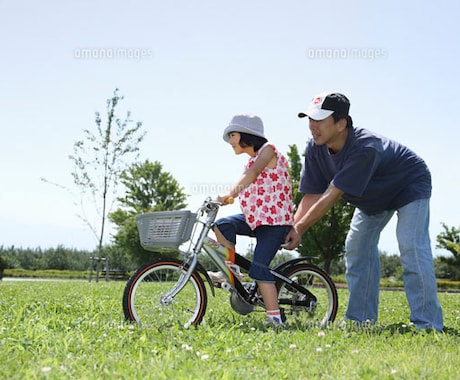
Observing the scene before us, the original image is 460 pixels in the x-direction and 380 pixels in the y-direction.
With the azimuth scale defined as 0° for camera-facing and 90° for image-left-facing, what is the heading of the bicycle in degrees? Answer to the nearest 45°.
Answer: approximately 90°

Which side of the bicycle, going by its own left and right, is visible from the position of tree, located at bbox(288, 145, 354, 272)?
right

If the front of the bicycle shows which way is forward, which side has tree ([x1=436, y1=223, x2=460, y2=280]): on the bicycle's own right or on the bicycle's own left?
on the bicycle's own right

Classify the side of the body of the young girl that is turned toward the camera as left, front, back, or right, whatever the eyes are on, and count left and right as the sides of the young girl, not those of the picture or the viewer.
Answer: left

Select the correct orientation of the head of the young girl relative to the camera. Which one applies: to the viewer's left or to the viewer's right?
to the viewer's left

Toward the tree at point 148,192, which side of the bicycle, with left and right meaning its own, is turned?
right

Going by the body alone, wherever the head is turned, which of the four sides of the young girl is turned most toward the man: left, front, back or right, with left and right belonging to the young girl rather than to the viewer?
back
